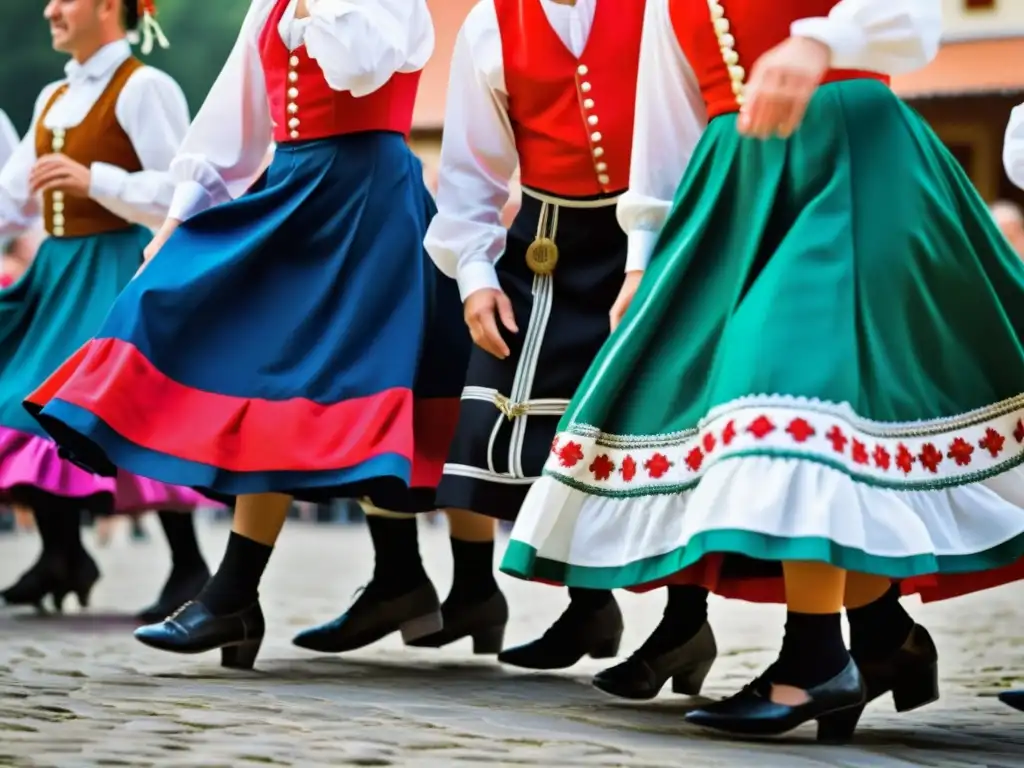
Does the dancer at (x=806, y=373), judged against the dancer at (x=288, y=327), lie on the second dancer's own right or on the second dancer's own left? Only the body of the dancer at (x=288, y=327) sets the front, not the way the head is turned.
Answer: on the second dancer's own left

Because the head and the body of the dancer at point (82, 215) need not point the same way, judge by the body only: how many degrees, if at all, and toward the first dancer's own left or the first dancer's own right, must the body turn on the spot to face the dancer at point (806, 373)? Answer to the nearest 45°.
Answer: approximately 90° to the first dancer's own left

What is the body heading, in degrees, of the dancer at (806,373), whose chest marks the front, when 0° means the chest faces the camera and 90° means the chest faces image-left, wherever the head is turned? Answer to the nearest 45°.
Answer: approximately 45°

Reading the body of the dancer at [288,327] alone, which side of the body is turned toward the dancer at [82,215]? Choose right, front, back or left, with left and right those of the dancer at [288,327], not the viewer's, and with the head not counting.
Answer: right

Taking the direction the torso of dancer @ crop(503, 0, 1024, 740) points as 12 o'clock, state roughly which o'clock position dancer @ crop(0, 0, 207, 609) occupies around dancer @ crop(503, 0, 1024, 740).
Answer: dancer @ crop(0, 0, 207, 609) is roughly at 3 o'clock from dancer @ crop(503, 0, 1024, 740).

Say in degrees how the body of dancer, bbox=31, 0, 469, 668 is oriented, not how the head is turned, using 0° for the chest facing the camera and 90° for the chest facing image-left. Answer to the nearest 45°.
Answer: approximately 45°

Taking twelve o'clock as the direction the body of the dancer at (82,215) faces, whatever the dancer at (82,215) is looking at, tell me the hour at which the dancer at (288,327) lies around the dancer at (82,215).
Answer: the dancer at (288,327) is roughly at 10 o'clock from the dancer at (82,215).

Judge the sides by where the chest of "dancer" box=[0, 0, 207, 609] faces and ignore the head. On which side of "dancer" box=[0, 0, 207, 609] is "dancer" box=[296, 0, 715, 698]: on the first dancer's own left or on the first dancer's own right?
on the first dancer's own left
